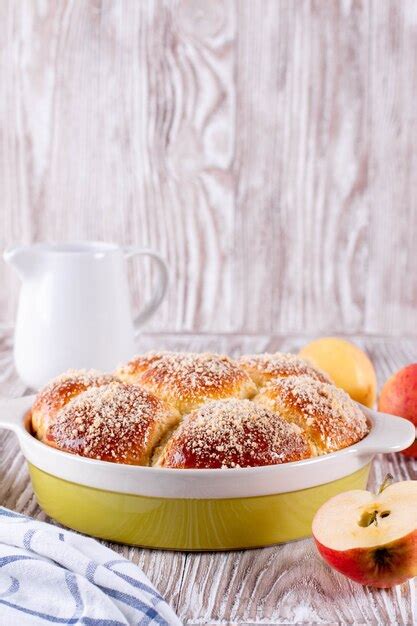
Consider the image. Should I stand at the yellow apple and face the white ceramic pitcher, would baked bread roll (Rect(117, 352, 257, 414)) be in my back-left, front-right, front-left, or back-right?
front-left

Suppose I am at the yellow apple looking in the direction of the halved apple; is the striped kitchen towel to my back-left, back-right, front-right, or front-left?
front-right

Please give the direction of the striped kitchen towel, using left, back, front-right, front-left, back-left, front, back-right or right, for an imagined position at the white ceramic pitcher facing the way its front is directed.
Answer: left

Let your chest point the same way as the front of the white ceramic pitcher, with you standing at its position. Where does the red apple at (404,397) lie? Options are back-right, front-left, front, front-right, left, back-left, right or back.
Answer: back-left

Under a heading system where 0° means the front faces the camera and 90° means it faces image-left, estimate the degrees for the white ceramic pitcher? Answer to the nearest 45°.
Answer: approximately 90°

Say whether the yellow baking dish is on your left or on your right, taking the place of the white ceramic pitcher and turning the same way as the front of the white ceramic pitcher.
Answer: on your left
